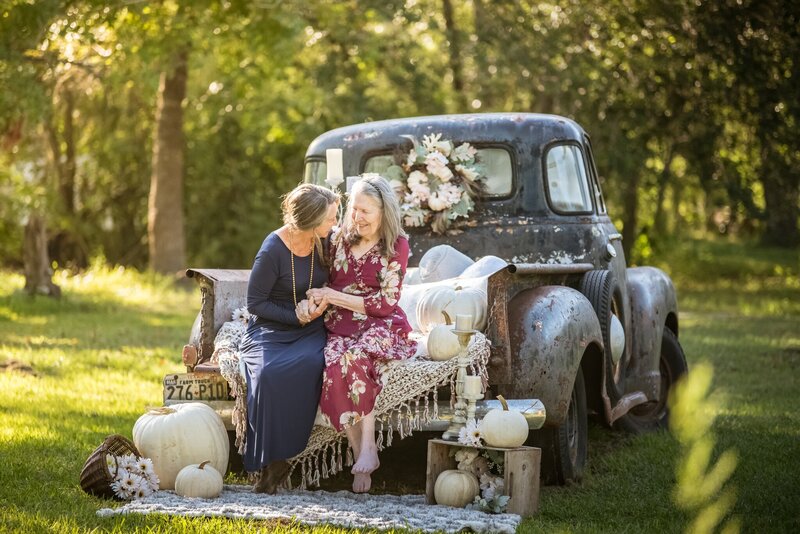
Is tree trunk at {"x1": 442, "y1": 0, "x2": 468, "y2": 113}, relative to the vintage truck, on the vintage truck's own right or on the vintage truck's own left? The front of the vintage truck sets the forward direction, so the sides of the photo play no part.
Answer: on the vintage truck's own left

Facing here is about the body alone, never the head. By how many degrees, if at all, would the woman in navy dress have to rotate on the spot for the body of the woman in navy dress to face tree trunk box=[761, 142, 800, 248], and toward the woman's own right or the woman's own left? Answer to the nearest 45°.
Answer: approximately 90° to the woman's own left

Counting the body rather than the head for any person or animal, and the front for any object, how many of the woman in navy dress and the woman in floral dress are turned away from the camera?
0

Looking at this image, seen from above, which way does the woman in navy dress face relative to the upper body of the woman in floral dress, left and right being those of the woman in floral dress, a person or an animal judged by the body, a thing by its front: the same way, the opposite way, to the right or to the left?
to the left

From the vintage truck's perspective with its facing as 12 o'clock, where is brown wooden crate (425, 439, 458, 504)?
The brown wooden crate is roughly at 5 o'clock from the vintage truck.

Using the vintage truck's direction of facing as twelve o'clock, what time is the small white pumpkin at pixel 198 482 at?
The small white pumpkin is roughly at 6 o'clock from the vintage truck.

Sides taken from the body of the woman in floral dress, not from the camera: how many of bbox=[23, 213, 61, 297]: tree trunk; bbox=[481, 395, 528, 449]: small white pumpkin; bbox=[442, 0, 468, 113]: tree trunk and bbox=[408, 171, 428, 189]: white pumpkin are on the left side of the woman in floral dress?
1

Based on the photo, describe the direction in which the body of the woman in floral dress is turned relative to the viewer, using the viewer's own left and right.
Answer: facing the viewer and to the left of the viewer

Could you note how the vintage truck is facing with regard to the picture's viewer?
facing away from the viewer and to the right of the viewer

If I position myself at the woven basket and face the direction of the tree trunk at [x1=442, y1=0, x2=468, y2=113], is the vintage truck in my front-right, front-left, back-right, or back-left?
front-right

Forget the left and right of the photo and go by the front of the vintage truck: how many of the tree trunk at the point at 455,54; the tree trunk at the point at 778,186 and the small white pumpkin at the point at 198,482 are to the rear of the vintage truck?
1

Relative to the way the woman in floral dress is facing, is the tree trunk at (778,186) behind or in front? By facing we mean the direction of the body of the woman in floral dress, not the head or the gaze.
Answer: behind

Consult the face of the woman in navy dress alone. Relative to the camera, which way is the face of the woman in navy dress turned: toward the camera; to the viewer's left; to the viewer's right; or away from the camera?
to the viewer's right

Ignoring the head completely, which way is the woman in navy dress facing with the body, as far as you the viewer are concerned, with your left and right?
facing the viewer and to the right of the viewer

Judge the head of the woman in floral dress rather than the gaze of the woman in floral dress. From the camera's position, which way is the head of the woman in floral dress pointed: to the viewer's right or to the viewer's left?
to the viewer's left

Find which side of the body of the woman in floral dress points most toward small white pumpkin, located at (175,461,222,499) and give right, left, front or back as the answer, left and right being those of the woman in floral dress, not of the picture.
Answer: front
